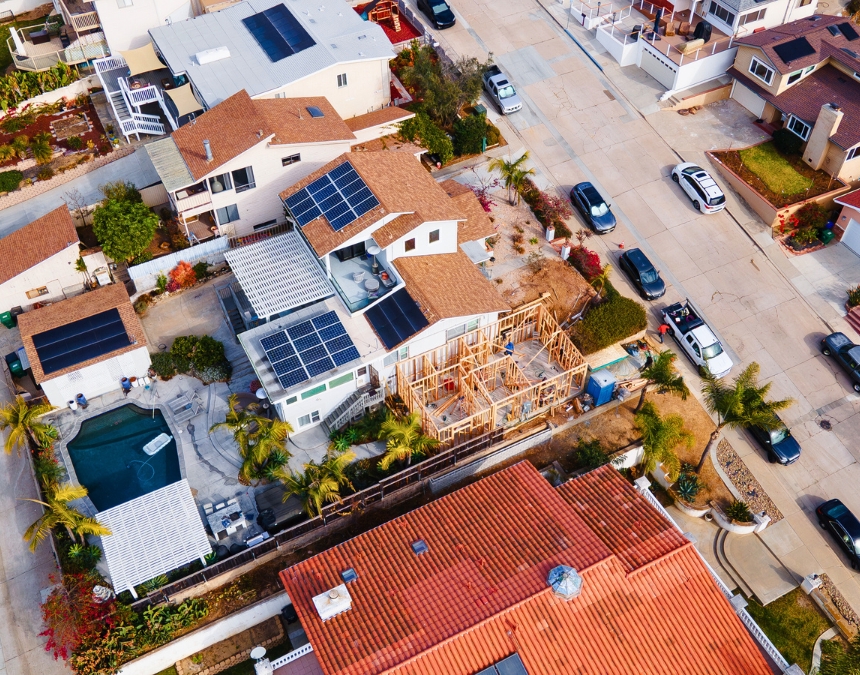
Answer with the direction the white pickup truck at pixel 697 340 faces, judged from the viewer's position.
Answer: facing the viewer and to the right of the viewer

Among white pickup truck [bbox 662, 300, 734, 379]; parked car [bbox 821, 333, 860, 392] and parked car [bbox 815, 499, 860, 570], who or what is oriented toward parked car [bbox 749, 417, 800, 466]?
the white pickup truck

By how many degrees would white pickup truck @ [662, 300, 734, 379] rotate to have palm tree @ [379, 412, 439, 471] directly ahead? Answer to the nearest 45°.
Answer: approximately 90° to its right

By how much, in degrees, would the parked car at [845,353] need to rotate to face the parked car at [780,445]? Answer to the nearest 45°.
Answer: approximately 135° to its left

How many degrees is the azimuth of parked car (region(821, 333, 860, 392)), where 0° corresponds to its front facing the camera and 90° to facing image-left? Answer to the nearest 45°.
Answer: approximately 135°

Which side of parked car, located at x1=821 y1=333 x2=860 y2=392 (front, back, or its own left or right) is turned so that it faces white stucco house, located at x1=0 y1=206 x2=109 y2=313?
left

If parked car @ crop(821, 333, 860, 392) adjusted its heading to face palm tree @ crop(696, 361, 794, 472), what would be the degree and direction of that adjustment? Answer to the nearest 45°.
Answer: approximately 135° to its left

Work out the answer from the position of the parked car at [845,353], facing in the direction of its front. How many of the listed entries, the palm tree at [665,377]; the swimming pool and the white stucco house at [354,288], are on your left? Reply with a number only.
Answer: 3

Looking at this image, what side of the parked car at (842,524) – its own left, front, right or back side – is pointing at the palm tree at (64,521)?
right

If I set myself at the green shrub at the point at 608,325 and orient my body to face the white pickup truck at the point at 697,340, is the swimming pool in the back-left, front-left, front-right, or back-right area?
back-right

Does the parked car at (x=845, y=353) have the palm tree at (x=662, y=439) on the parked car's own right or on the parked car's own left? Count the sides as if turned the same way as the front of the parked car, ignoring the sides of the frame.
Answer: on the parked car's own left

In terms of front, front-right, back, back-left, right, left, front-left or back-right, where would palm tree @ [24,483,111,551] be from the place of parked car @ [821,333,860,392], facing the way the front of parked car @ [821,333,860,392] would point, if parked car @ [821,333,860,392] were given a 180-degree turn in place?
right

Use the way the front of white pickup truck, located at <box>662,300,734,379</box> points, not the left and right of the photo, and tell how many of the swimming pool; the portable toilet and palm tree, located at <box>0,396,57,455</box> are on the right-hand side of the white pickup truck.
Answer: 3
